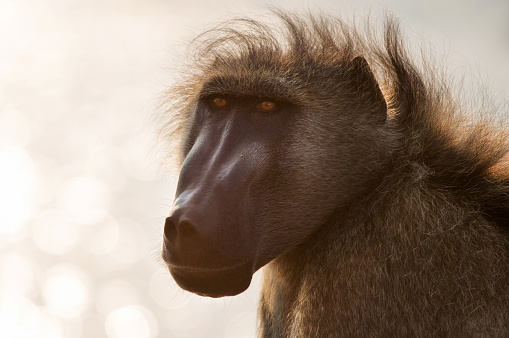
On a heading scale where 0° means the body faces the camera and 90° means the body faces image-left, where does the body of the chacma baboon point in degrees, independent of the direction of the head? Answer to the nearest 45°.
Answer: approximately 45°
